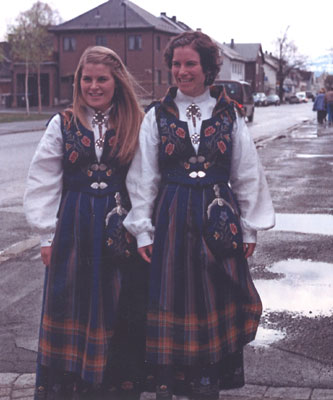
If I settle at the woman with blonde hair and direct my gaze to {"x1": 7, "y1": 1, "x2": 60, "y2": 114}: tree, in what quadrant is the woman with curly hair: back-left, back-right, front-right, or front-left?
back-right

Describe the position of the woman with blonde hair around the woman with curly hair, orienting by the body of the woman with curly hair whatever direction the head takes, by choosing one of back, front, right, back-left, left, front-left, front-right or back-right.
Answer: right

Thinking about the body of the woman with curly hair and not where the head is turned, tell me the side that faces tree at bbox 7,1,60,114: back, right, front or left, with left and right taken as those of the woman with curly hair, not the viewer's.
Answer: back

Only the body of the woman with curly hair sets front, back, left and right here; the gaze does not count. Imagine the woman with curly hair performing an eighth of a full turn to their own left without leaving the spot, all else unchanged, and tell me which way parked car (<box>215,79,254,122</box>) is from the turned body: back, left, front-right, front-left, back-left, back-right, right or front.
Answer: back-left

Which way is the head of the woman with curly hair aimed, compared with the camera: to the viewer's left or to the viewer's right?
to the viewer's left

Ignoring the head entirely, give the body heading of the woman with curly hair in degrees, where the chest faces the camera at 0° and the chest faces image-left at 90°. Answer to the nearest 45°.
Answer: approximately 0°
